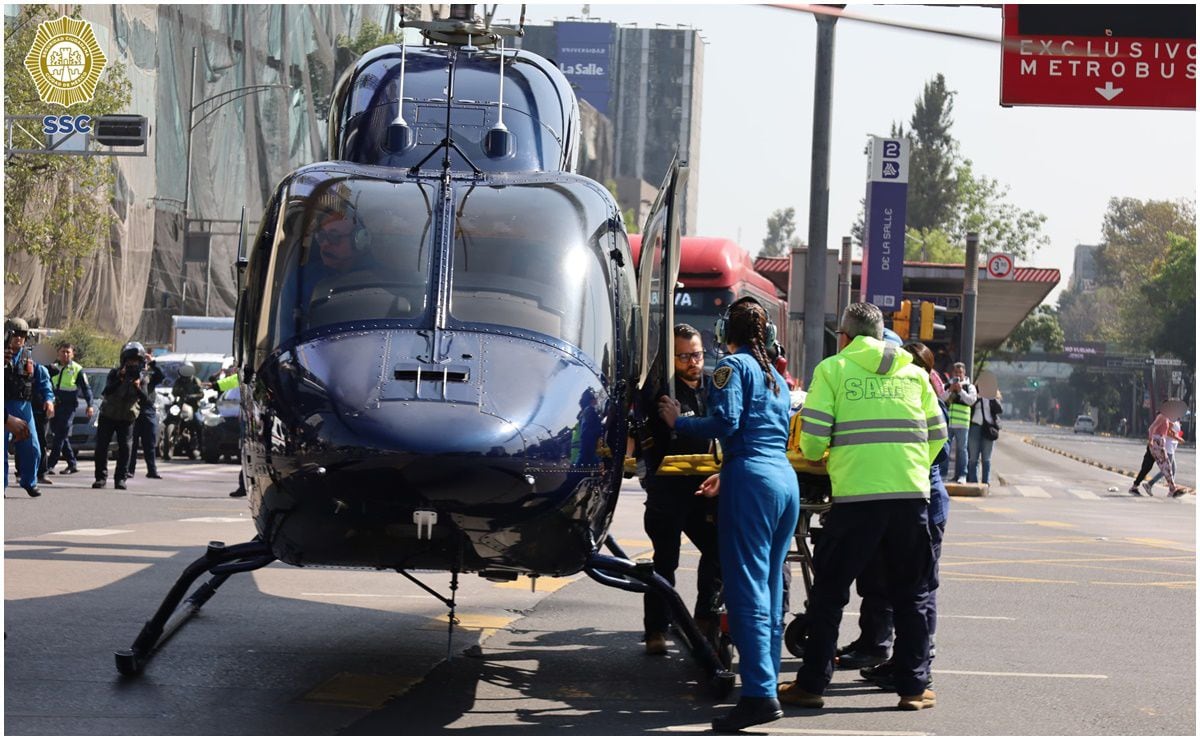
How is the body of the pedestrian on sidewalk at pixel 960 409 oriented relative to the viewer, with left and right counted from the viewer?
facing the viewer

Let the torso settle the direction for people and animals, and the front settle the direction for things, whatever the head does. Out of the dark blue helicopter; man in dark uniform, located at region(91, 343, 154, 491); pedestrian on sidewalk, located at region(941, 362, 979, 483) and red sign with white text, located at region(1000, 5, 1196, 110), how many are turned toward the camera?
4

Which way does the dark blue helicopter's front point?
toward the camera

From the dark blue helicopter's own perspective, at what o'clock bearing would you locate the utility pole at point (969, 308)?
The utility pole is roughly at 7 o'clock from the dark blue helicopter.

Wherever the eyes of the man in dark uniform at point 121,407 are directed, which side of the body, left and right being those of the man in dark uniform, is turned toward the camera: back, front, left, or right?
front

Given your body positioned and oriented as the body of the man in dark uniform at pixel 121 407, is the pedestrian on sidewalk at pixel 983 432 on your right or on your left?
on your left

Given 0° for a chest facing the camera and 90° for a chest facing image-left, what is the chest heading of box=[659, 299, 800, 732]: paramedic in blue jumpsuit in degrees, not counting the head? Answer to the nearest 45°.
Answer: approximately 135°

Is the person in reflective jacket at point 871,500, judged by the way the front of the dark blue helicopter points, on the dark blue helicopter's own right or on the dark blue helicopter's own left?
on the dark blue helicopter's own left

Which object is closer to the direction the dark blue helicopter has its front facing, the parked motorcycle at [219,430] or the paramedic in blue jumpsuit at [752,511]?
the paramedic in blue jumpsuit

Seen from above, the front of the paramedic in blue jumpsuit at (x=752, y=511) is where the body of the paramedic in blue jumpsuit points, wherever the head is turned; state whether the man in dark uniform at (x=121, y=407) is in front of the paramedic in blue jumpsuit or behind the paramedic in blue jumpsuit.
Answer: in front
